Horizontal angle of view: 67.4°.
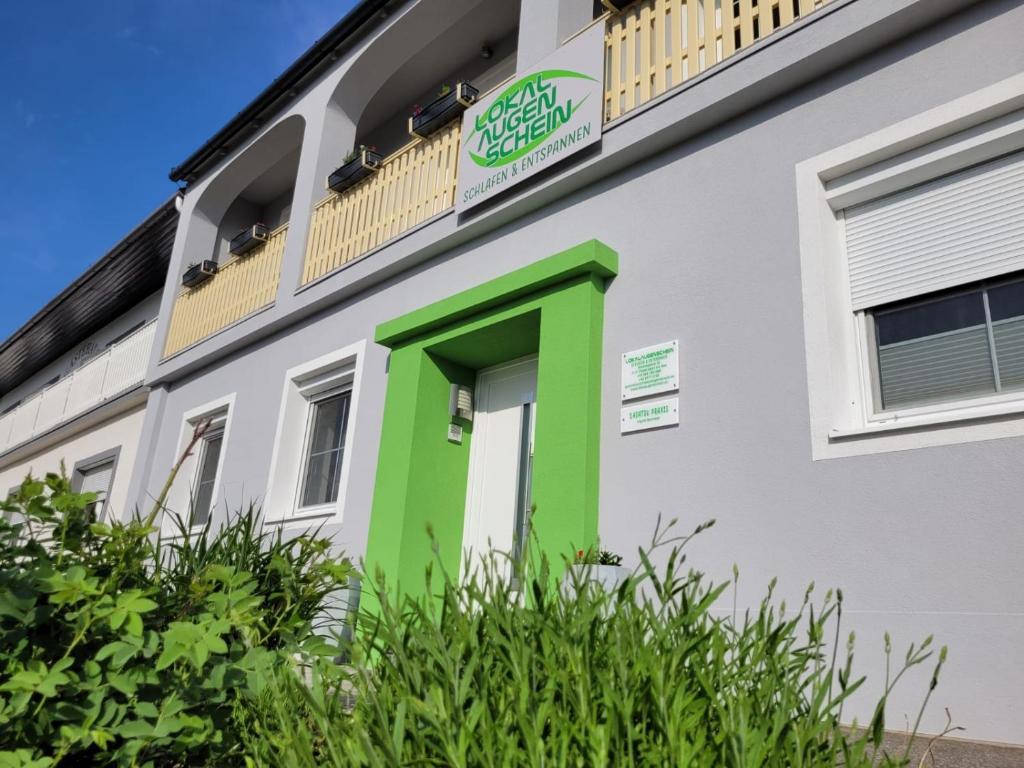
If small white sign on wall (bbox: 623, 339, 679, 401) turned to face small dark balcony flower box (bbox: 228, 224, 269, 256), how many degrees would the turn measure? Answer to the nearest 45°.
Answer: approximately 90° to its right

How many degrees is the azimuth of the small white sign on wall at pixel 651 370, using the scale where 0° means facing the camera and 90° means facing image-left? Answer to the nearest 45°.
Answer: approximately 45°

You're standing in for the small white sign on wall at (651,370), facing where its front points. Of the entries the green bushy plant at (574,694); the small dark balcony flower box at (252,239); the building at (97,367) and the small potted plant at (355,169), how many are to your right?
3

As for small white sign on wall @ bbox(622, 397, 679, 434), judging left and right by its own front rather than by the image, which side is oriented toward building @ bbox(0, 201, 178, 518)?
right

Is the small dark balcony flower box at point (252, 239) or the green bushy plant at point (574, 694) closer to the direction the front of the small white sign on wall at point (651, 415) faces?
the green bushy plant

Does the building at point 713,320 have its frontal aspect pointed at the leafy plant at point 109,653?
yes

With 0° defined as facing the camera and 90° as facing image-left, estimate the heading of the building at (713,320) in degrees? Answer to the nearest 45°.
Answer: approximately 45°

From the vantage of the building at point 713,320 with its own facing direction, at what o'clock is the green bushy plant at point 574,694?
The green bushy plant is roughly at 11 o'clock from the building.

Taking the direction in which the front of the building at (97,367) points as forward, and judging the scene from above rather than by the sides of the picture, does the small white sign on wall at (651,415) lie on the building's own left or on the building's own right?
on the building's own left

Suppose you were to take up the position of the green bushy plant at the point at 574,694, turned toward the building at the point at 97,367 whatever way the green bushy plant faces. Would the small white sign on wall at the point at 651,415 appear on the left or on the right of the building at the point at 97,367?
right

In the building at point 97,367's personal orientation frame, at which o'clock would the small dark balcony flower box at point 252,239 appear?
The small dark balcony flower box is roughly at 10 o'clock from the building.
